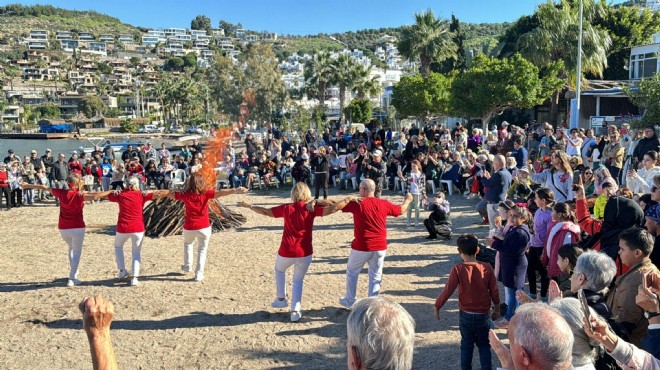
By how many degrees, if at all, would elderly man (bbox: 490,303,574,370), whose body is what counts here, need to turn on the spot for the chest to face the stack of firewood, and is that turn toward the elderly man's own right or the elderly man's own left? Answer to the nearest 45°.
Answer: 0° — they already face it

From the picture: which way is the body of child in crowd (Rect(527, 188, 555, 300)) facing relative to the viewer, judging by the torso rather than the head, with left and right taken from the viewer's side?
facing to the left of the viewer

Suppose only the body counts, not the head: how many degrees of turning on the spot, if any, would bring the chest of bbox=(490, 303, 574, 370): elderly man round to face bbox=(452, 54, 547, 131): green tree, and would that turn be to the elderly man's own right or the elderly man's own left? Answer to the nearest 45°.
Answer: approximately 45° to the elderly man's own right

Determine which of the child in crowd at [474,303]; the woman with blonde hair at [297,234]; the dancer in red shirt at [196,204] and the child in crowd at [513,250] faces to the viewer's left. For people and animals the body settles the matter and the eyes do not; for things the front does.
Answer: the child in crowd at [513,250]

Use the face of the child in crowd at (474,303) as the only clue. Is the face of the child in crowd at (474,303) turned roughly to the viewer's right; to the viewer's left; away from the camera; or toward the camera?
away from the camera

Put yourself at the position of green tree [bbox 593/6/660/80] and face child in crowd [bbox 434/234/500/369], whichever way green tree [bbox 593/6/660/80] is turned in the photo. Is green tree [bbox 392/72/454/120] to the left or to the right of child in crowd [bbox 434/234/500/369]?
right

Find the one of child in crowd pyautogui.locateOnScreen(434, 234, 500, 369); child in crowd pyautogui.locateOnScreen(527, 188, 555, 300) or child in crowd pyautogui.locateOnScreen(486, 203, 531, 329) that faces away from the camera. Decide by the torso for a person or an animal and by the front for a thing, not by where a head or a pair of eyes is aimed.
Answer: child in crowd pyautogui.locateOnScreen(434, 234, 500, 369)

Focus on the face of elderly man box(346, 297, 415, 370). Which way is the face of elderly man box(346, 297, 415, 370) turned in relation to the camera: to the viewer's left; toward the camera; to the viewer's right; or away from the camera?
away from the camera

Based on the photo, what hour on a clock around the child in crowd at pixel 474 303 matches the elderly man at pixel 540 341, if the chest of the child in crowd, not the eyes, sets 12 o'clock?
The elderly man is roughly at 6 o'clock from the child in crowd.
